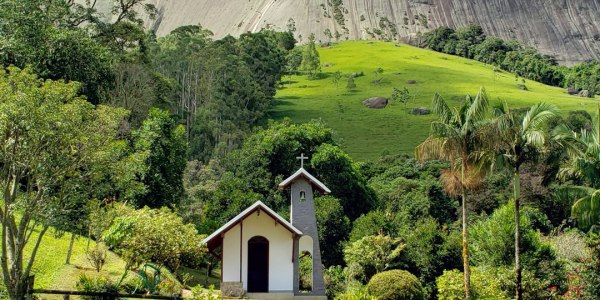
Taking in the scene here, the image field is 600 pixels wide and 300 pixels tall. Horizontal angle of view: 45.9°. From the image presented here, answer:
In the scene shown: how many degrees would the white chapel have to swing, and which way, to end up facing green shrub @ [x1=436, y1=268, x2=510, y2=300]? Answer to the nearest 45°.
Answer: approximately 90° to its left

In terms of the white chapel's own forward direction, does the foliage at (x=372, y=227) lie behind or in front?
behind

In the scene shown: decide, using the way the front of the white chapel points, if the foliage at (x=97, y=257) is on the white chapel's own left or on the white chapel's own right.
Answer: on the white chapel's own right

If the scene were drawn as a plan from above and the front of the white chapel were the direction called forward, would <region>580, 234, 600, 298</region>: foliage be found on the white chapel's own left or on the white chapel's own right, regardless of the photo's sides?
on the white chapel's own left

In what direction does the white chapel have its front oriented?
toward the camera

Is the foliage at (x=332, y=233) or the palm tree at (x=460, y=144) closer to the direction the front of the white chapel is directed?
the palm tree

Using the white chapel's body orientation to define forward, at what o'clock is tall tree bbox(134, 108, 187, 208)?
The tall tree is roughly at 5 o'clock from the white chapel.

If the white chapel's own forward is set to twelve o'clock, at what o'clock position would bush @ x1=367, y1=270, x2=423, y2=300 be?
The bush is roughly at 9 o'clock from the white chapel.

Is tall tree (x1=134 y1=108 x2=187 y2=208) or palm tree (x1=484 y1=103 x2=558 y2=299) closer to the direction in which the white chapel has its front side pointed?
the palm tree

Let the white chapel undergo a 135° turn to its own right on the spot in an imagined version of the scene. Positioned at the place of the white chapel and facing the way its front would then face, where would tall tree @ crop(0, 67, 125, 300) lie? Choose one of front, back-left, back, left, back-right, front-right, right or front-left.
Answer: left

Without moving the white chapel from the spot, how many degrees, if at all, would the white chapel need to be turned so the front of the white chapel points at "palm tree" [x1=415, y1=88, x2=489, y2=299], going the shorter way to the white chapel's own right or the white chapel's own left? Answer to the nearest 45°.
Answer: approximately 90° to the white chapel's own left

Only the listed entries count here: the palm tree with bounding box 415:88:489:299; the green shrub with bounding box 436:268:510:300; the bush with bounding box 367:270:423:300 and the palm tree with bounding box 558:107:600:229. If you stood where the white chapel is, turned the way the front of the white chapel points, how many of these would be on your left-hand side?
4

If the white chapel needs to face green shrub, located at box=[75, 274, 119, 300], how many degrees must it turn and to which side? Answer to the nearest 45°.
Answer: approximately 45° to its right

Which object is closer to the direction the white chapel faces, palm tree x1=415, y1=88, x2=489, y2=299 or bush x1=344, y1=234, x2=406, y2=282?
the palm tree

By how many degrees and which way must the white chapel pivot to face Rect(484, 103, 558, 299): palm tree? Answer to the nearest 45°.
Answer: approximately 90° to its left

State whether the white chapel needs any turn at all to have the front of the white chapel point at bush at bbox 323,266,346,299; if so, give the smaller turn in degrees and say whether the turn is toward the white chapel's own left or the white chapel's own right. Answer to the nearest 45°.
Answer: approximately 135° to the white chapel's own left
